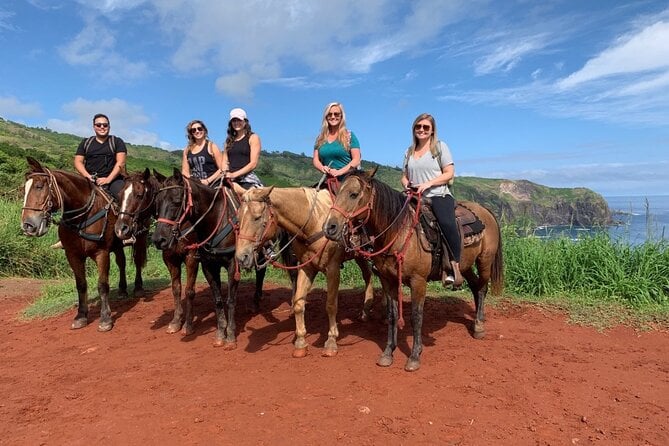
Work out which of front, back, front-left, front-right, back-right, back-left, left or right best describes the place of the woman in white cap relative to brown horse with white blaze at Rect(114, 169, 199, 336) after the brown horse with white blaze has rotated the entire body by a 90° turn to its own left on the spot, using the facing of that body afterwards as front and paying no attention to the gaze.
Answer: front-left

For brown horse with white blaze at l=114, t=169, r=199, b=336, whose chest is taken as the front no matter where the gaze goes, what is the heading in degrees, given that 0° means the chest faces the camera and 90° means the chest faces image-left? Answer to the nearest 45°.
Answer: approximately 45°

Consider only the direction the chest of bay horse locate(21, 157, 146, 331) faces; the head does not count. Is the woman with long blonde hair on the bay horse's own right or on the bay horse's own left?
on the bay horse's own left

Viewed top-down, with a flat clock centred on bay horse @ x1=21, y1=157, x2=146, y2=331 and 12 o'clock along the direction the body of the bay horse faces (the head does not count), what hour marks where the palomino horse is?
The palomino horse is roughly at 9 o'clock from the bay horse.

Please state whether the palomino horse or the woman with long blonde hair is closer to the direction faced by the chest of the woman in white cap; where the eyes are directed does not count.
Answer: the palomino horse

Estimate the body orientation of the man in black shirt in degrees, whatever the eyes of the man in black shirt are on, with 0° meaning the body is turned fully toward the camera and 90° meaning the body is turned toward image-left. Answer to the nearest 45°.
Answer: approximately 0°

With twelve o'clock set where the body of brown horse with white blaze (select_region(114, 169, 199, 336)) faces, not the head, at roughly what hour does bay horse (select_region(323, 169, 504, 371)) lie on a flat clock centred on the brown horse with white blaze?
The bay horse is roughly at 9 o'clock from the brown horse with white blaze.

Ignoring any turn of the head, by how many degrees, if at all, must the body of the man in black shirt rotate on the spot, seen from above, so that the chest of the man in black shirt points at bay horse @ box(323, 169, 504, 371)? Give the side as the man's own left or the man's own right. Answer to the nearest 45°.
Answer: approximately 45° to the man's own left
